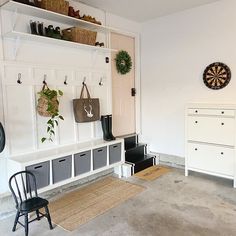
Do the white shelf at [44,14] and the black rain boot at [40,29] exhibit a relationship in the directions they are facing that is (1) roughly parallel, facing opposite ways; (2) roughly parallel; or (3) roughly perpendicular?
roughly parallel

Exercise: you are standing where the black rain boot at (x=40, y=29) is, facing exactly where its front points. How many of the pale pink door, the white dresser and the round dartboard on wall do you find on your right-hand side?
0

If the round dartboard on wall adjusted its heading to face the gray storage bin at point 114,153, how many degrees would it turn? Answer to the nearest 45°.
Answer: approximately 45° to its right

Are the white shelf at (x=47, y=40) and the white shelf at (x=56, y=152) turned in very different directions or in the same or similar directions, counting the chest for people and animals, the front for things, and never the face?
same or similar directions

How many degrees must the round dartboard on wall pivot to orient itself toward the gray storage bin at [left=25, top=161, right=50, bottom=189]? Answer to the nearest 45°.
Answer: approximately 45° to its right

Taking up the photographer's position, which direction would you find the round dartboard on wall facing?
facing the viewer

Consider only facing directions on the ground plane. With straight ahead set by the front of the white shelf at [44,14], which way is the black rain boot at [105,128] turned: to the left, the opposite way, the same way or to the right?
the same way

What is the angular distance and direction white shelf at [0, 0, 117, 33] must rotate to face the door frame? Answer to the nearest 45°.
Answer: approximately 90° to its left

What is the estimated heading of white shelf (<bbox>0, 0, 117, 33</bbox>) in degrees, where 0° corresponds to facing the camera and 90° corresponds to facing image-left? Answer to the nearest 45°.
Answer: approximately 315°

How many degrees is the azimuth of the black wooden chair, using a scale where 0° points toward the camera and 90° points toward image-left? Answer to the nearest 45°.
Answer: approximately 315°

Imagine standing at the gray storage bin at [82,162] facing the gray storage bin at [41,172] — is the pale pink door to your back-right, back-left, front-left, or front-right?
back-right

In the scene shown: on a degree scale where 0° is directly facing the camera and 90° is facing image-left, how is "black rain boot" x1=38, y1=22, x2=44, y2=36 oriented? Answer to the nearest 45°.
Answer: approximately 315°

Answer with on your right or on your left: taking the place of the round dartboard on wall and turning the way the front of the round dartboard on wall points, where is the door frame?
on your right

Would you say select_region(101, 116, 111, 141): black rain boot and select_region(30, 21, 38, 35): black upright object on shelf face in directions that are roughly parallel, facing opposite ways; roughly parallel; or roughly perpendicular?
roughly parallel

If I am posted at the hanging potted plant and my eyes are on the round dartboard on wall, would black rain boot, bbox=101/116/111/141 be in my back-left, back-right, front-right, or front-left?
front-left

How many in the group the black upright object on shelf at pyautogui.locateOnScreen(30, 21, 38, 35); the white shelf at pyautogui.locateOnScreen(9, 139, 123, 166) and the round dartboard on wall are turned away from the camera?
0
